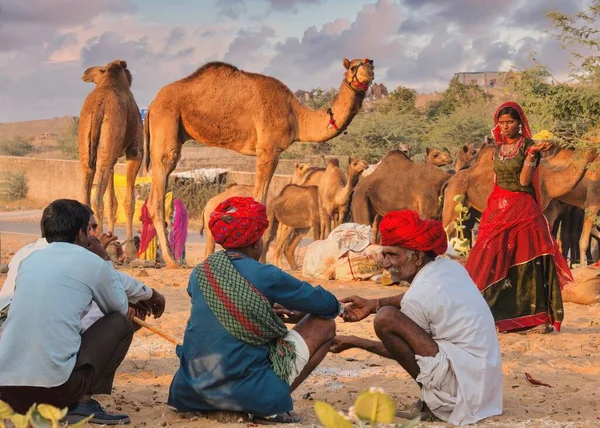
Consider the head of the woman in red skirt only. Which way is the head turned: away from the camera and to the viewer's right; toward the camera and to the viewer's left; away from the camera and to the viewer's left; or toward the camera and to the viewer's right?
toward the camera and to the viewer's left

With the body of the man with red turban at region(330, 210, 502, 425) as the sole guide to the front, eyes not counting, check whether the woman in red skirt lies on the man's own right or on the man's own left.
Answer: on the man's own right

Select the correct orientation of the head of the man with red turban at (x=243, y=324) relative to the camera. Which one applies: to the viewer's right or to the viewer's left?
to the viewer's right

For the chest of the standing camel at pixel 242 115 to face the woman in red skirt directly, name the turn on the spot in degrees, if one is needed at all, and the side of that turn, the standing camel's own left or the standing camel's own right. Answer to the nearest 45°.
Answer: approximately 45° to the standing camel's own right

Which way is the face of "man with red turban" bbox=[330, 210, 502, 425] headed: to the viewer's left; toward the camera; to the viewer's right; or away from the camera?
to the viewer's left

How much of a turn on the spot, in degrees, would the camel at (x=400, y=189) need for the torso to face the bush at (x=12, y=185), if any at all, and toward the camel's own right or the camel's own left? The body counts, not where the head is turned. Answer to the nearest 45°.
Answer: approximately 135° to the camel's own left

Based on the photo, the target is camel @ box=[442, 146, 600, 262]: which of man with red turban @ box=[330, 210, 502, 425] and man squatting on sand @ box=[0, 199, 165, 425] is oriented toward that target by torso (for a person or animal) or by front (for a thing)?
the man squatting on sand

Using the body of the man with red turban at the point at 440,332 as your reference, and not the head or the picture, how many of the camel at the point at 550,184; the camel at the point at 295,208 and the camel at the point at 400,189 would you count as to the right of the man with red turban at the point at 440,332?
3

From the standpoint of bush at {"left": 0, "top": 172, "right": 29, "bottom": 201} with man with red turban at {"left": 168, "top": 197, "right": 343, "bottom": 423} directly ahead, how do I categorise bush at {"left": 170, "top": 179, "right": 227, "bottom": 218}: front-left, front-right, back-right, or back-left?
front-left

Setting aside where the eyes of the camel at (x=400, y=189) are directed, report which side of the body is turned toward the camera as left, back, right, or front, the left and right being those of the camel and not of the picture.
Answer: right

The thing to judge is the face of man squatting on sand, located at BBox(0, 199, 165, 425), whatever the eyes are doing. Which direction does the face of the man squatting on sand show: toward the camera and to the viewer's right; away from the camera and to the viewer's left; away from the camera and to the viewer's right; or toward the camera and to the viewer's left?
away from the camera and to the viewer's right

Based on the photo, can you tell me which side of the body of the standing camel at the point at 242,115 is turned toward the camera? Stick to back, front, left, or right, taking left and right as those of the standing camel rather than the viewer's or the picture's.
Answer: right

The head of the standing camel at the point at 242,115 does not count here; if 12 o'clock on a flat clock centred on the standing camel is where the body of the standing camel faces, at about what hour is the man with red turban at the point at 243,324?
The man with red turban is roughly at 3 o'clock from the standing camel.

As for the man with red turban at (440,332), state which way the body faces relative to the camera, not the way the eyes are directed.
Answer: to the viewer's left

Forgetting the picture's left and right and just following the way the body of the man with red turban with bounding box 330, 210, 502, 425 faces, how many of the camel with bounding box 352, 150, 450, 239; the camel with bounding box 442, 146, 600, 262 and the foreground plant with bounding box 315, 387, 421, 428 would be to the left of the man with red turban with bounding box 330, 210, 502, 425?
1

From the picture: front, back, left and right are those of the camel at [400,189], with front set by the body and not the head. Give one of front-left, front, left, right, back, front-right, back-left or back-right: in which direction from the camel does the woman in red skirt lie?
right

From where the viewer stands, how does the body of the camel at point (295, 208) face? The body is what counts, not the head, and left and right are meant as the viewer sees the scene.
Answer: facing to the right of the viewer

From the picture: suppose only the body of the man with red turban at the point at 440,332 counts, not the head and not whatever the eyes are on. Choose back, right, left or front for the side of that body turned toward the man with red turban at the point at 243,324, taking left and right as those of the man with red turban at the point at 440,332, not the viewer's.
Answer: front
